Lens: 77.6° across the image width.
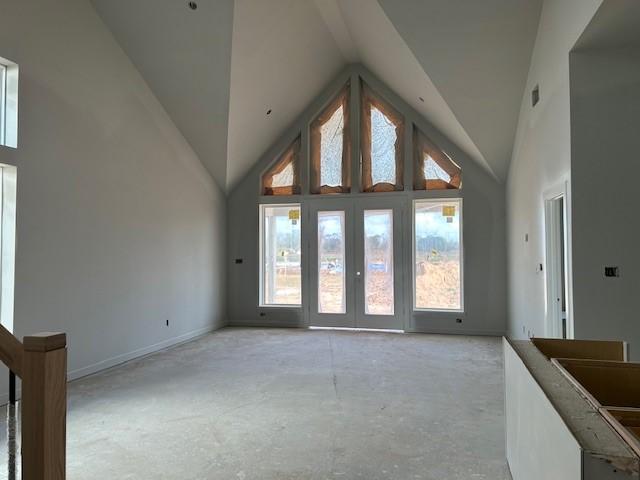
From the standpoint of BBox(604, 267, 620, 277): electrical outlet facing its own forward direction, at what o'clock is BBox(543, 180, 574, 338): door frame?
The door frame is roughly at 5 o'clock from the electrical outlet.

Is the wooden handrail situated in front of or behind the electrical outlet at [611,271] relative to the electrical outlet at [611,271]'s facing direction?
in front

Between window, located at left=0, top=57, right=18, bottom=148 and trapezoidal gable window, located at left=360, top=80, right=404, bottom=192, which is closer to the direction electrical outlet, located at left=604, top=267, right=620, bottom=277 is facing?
the window

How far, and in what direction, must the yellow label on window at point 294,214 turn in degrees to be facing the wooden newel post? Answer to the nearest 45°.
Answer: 0° — it already faces it

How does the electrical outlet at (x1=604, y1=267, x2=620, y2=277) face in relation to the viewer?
toward the camera

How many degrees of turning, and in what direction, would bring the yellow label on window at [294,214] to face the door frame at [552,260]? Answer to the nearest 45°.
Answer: approximately 45° to its left

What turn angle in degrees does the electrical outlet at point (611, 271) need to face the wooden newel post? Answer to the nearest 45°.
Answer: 0° — it already faces it

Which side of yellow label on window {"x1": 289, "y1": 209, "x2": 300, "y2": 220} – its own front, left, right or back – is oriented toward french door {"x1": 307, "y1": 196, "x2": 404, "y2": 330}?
left

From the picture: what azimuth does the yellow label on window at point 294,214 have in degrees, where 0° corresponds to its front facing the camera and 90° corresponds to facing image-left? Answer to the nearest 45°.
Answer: approximately 0°

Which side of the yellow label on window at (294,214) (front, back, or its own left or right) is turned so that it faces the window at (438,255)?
left
